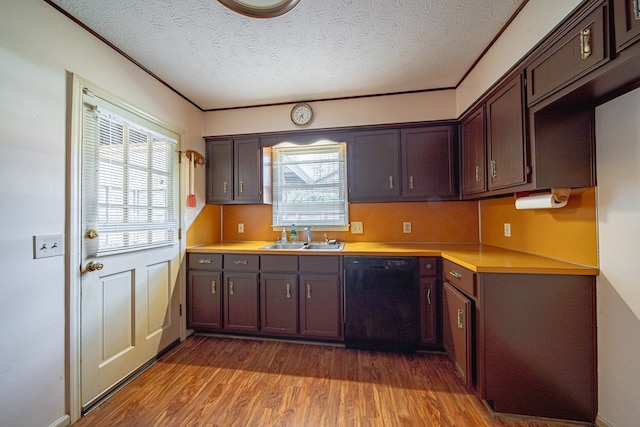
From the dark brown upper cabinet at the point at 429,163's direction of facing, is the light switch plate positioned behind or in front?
in front

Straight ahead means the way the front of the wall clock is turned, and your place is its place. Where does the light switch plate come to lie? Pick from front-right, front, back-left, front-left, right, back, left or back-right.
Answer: front-right

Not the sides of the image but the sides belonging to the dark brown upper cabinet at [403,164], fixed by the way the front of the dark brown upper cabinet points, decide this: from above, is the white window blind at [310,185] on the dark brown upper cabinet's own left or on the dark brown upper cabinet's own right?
on the dark brown upper cabinet's own right

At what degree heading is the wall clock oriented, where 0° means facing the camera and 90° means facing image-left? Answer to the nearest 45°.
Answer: approximately 0°

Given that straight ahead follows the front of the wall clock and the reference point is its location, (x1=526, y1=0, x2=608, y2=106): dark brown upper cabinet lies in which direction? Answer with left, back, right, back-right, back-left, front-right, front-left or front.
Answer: front-left
